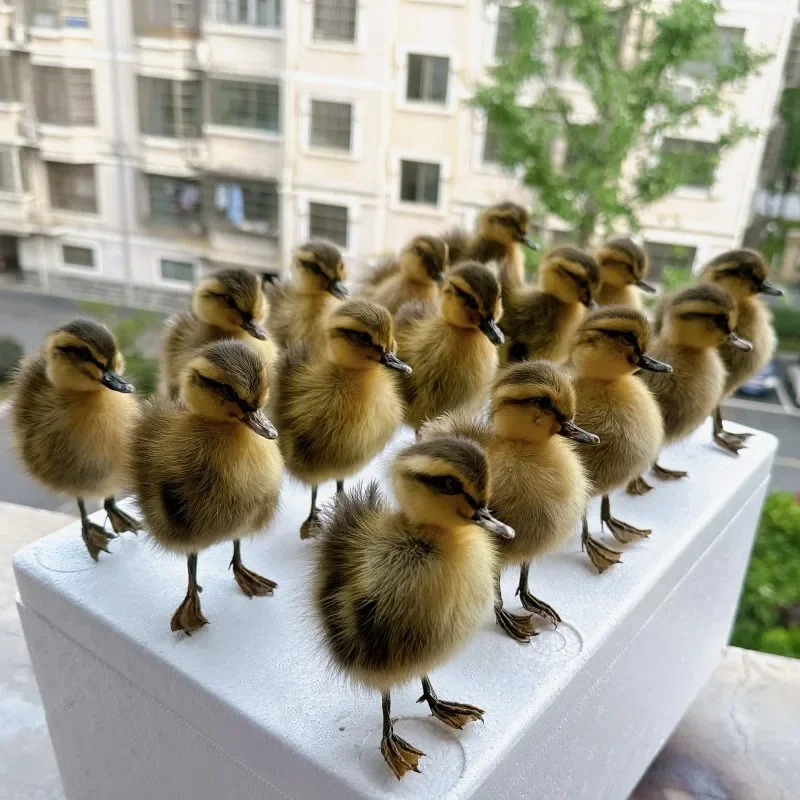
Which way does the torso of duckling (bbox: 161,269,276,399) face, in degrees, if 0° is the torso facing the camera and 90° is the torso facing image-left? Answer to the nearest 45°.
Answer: approximately 315°

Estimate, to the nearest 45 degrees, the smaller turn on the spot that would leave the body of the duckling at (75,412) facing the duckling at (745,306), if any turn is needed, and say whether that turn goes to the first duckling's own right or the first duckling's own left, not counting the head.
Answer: approximately 45° to the first duckling's own left

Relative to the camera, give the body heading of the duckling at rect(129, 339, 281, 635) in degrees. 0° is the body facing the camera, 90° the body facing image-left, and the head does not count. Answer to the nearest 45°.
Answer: approximately 315°

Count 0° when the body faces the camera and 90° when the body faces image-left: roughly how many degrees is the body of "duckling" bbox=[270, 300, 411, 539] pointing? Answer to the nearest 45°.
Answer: approximately 315°
